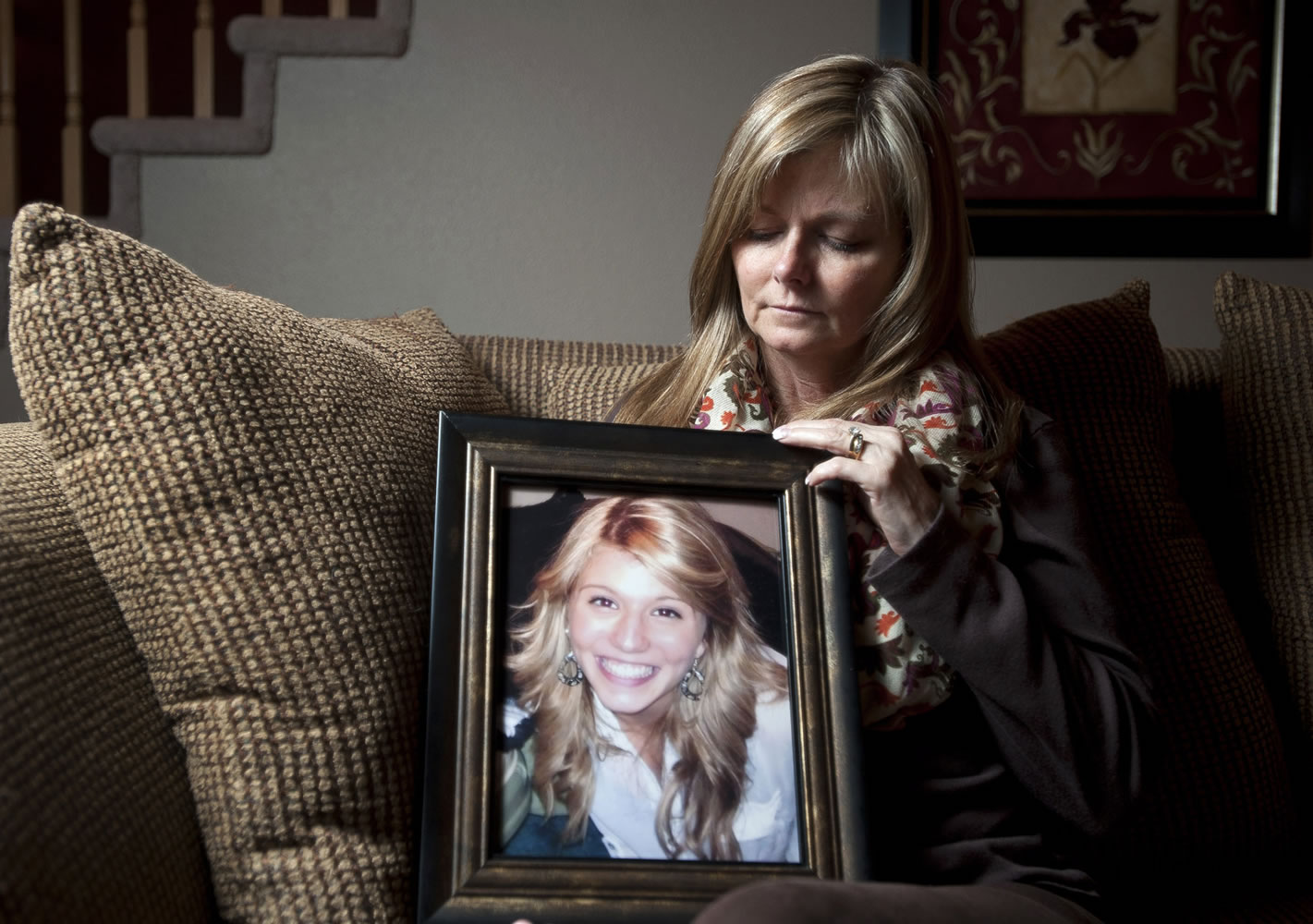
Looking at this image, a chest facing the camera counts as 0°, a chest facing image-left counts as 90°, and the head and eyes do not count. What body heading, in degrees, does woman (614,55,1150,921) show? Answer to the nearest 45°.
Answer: approximately 45°

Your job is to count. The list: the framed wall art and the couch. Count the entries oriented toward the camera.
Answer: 2

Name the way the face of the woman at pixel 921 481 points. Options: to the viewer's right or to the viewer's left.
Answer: to the viewer's left

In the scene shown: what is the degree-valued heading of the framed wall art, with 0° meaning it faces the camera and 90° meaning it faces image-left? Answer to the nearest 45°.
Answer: approximately 0°

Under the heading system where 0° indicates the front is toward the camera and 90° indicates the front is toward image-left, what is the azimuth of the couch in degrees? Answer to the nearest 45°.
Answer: approximately 0°
